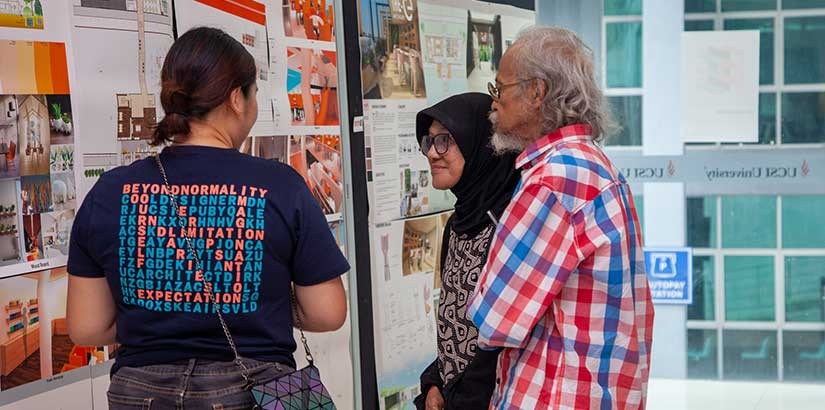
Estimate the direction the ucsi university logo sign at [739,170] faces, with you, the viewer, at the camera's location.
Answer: facing away from the viewer

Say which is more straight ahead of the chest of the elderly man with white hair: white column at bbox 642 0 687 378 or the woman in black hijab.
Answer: the woman in black hijab

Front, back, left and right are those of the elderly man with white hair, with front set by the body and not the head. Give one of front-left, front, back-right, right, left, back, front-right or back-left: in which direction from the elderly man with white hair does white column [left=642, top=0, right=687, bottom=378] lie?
right

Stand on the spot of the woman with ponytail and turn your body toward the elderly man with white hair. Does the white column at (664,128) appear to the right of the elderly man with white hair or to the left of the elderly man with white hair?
left

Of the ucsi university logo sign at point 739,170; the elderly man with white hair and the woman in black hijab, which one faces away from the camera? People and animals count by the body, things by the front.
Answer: the ucsi university logo sign

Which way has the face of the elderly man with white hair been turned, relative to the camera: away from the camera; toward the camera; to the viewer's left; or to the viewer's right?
to the viewer's left

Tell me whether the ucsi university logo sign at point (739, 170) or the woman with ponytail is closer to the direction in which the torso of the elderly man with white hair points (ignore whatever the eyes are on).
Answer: the woman with ponytail

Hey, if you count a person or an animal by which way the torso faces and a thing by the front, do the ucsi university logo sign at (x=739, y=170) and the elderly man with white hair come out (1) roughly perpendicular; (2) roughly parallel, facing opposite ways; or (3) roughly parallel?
roughly perpendicular

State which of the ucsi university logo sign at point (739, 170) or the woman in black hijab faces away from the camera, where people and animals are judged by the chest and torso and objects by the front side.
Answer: the ucsi university logo sign

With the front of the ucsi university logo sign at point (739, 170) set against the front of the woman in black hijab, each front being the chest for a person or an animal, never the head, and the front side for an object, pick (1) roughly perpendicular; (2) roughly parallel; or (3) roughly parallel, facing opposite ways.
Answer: roughly perpendicular

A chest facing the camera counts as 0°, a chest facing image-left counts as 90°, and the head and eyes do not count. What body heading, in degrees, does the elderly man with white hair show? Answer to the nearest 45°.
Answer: approximately 90°

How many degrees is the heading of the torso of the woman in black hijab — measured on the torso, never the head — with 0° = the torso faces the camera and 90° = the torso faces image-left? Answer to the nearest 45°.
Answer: approximately 90°

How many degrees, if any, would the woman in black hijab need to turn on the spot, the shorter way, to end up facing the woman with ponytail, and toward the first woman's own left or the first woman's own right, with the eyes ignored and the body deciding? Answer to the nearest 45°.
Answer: approximately 45° to the first woman's own left
